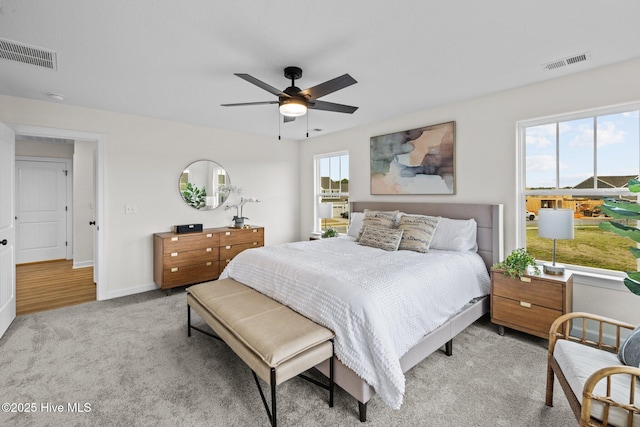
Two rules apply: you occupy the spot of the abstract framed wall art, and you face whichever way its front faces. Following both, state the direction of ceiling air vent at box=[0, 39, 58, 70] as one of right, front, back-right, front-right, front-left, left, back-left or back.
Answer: front

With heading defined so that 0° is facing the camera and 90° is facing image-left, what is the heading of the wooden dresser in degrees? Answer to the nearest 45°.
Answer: approximately 315°

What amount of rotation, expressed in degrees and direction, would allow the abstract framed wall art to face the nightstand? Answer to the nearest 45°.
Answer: approximately 90° to its left

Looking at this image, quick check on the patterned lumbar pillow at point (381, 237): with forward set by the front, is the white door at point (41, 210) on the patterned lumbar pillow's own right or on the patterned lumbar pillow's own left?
on the patterned lumbar pillow's own right

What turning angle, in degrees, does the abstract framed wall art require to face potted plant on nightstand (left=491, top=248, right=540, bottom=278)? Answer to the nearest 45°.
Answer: approximately 90° to its left

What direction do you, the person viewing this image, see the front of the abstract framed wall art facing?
facing the viewer and to the left of the viewer

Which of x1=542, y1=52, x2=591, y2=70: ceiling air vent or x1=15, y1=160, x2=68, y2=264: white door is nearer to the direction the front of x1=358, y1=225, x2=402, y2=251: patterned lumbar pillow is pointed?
the white door

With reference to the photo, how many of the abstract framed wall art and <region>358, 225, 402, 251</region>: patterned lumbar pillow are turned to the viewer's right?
0
